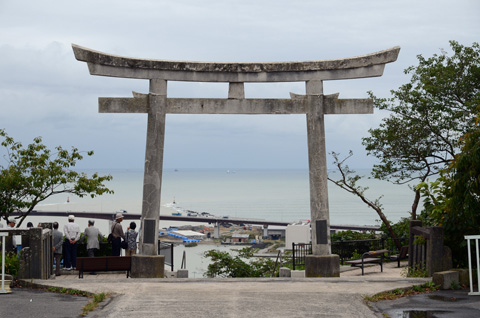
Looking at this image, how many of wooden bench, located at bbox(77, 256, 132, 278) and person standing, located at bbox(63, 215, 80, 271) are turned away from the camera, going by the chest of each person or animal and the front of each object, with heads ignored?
2

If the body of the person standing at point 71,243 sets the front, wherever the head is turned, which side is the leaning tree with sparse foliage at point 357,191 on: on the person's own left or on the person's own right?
on the person's own right

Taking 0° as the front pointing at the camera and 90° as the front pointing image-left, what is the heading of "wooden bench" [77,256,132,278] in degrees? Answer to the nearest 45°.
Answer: approximately 180°

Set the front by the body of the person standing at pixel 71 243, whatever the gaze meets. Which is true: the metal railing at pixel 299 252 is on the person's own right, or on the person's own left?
on the person's own right

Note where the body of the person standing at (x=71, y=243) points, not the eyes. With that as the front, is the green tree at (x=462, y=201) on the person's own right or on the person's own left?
on the person's own right

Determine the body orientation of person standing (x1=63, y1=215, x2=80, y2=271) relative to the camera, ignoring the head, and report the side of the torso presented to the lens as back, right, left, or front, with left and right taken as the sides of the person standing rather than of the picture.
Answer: back

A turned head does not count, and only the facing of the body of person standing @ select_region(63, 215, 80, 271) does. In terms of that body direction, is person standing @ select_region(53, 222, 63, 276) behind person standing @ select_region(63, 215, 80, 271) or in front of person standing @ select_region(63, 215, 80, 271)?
behind

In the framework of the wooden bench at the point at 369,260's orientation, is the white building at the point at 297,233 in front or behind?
in front

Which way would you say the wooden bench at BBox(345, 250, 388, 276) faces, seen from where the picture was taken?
facing away from the viewer and to the left of the viewer
